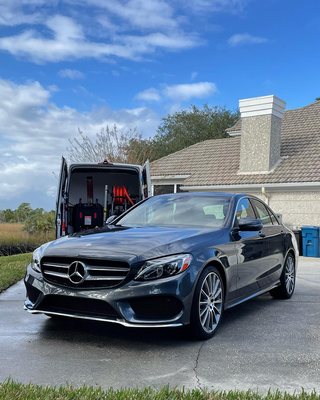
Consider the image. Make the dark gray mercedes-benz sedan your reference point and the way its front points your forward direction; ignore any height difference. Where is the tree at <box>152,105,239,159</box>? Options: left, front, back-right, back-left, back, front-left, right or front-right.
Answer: back-right

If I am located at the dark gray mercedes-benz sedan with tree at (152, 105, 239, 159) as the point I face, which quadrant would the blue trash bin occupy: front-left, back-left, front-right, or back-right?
front-right

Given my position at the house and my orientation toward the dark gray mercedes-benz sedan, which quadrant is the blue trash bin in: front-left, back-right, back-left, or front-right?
front-left

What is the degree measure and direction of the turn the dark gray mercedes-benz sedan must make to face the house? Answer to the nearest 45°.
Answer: approximately 135° to its right

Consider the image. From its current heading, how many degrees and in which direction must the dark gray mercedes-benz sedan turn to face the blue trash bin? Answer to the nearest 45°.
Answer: approximately 180°

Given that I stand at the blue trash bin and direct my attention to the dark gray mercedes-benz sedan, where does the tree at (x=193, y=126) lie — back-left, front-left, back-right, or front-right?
back-right

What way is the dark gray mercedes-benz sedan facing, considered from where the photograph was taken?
facing the viewer and to the left of the viewer
